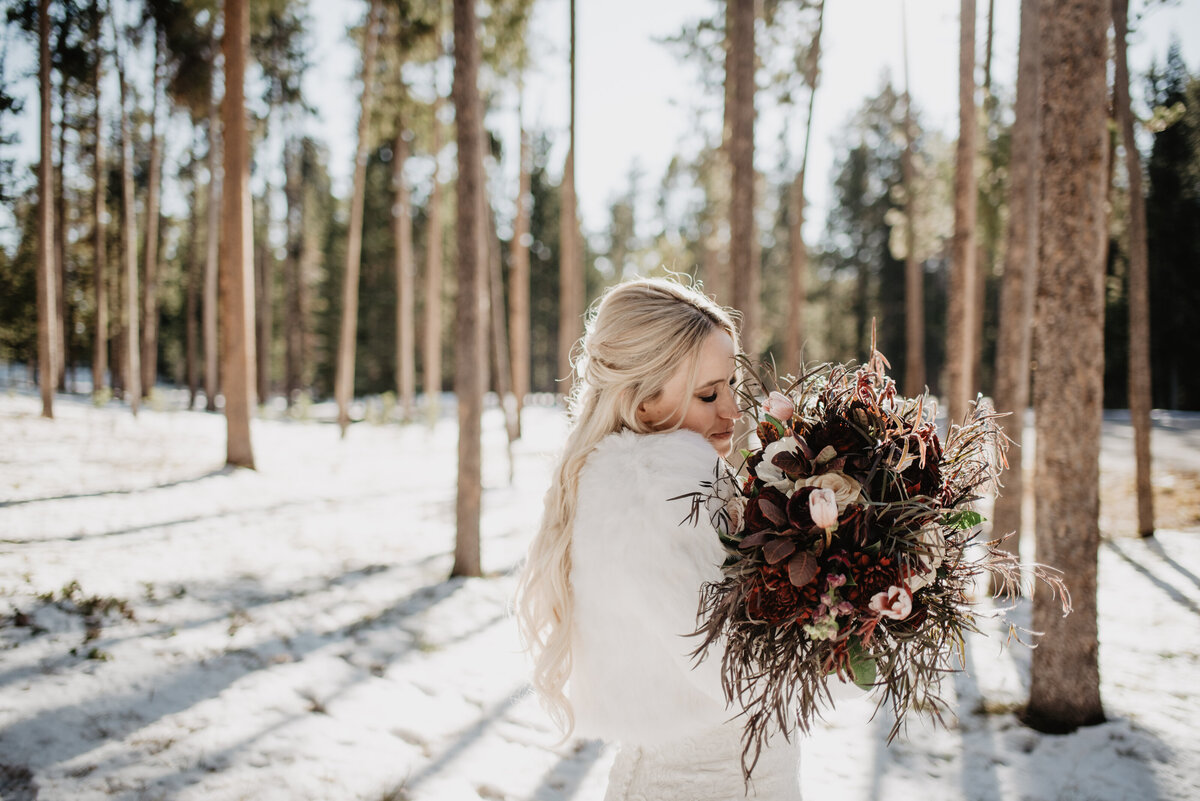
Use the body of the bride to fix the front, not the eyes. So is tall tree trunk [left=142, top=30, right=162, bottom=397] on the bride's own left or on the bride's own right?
on the bride's own left

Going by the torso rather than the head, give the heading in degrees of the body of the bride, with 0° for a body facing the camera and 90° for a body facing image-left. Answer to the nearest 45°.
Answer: approximately 270°

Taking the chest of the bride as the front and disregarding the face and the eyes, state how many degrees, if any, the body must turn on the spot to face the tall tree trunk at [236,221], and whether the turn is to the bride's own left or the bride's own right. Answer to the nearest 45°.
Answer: approximately 135° to the bride's own left

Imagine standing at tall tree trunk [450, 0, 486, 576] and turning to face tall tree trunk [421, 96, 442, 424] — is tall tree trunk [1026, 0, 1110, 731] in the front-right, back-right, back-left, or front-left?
back-right

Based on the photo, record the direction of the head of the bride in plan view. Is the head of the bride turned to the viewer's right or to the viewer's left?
to the viewer's right
